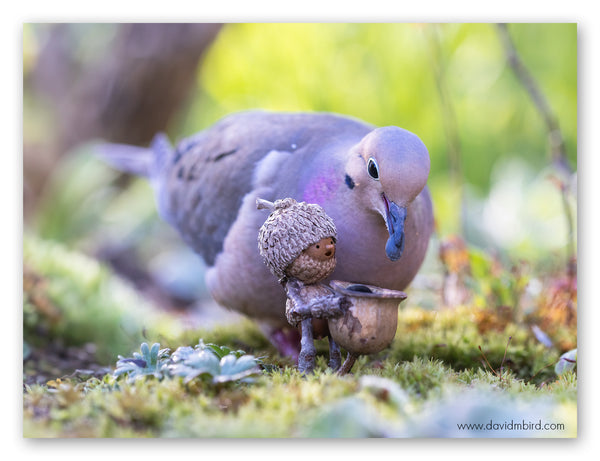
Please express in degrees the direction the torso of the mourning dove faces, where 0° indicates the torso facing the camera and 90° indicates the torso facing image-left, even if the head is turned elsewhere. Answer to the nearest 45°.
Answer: approximately 315°
